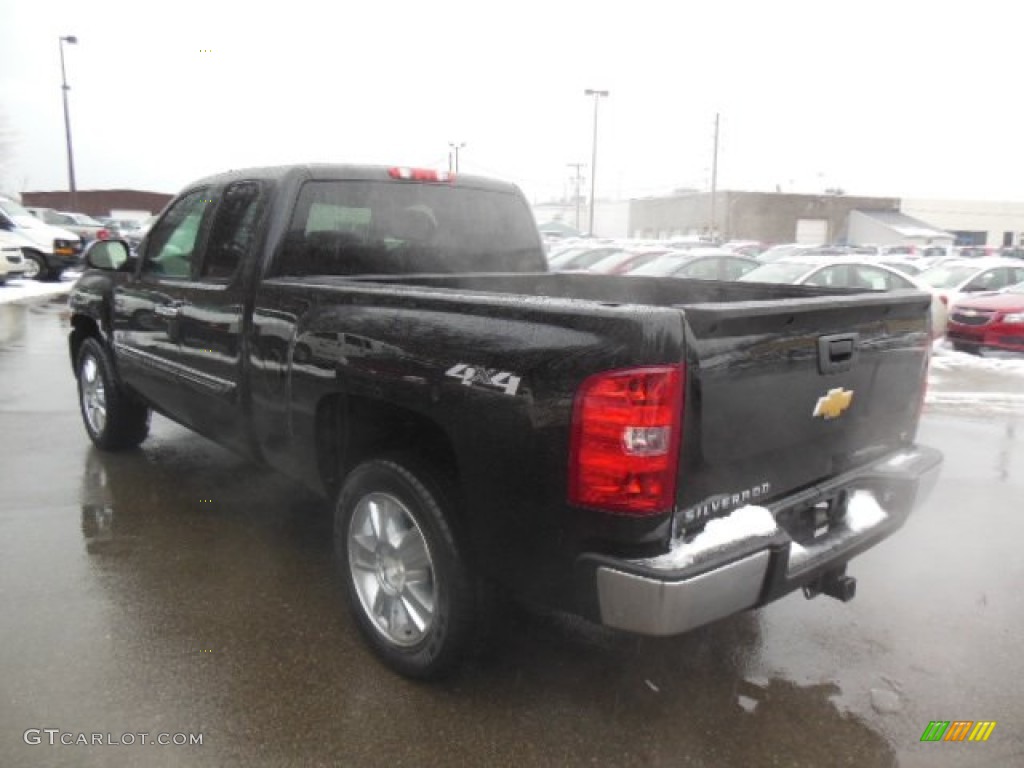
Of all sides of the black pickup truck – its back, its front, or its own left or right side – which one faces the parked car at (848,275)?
right

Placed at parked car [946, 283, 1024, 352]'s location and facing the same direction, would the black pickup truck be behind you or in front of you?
in front

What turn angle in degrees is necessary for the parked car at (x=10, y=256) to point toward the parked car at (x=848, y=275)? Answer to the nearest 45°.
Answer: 0° — it already faces it

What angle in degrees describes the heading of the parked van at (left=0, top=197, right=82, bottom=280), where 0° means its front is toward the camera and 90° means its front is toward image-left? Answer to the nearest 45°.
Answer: approximately 315°

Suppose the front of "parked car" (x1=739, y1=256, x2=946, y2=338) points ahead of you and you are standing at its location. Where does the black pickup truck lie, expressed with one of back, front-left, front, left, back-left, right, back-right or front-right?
front-left

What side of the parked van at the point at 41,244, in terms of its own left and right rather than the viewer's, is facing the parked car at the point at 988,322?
front

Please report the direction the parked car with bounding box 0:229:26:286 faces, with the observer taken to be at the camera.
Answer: facing the viewer and to the right of the viewer

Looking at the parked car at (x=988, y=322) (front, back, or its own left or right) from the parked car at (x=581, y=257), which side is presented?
right

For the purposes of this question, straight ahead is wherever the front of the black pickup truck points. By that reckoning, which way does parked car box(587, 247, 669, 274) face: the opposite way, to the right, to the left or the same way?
to the left
